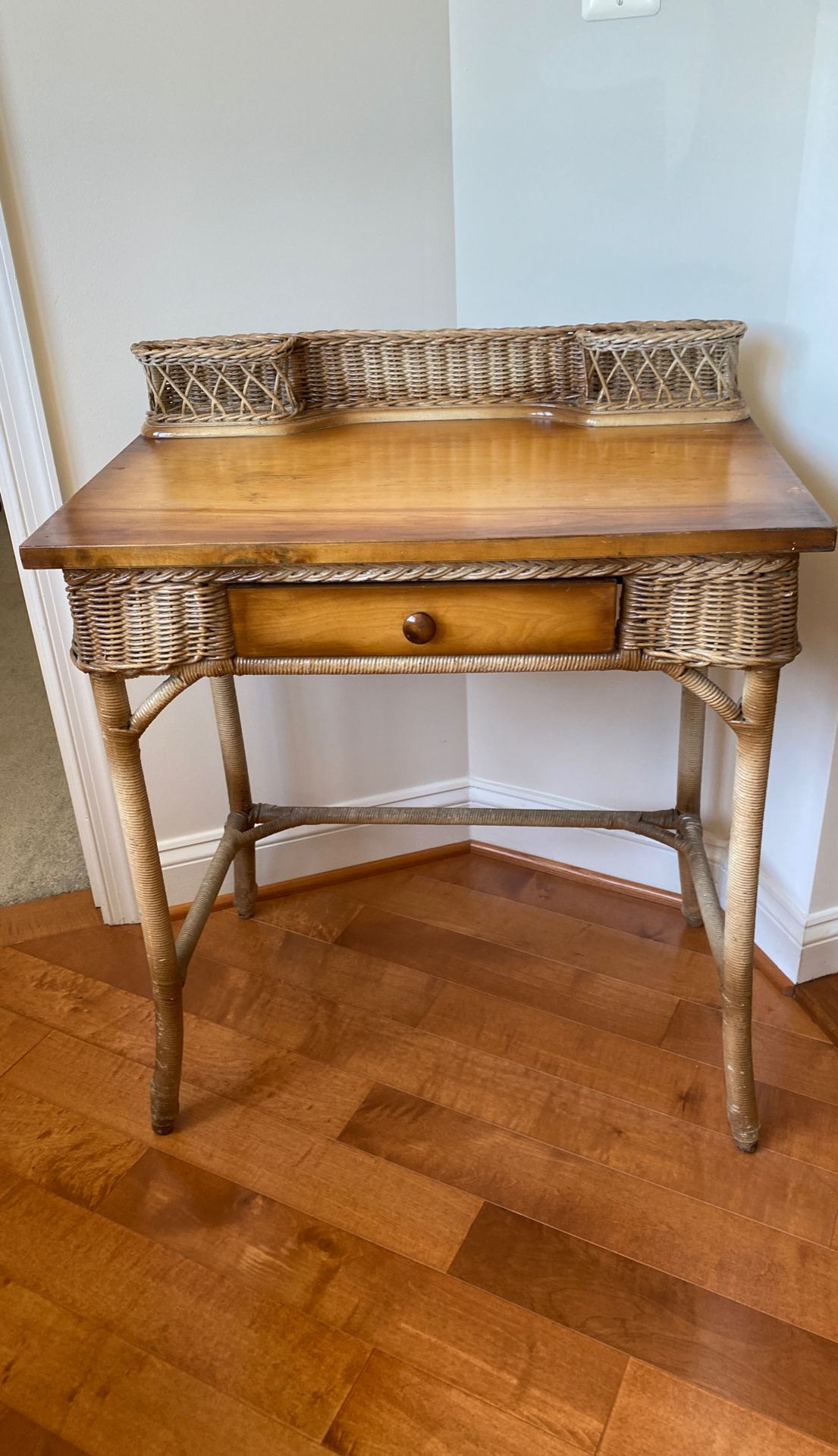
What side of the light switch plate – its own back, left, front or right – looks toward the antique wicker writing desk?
front

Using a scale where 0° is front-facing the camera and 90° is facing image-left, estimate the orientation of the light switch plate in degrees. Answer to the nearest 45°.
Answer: approximately 0°

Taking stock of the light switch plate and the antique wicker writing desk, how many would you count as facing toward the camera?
2

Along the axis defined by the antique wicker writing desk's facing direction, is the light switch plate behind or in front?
behind

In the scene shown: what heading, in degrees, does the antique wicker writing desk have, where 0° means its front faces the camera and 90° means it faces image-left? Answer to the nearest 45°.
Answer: approximately 0°
